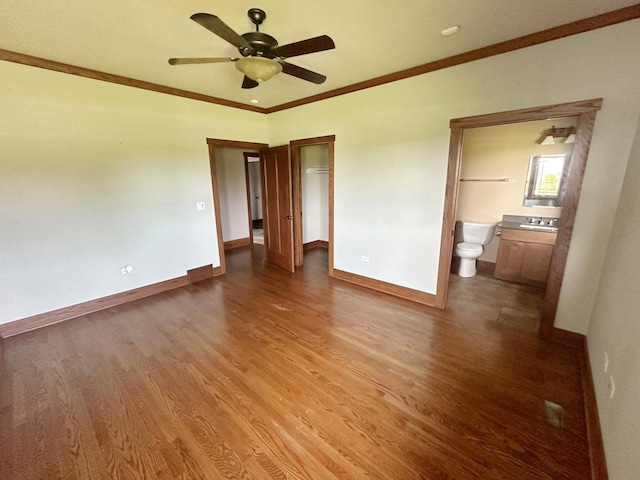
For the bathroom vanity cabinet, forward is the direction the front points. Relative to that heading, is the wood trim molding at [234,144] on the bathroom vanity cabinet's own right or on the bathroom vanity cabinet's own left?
on the bathroom vanity cabinet's own right

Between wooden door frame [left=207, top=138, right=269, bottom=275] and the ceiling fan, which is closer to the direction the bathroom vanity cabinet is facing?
the ceiling fan

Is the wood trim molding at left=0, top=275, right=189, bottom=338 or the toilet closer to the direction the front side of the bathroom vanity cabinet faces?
the wood trim molding

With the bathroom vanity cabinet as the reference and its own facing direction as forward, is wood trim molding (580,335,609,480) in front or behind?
in front

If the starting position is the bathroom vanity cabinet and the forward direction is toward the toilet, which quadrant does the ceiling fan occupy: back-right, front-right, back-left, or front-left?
front-left

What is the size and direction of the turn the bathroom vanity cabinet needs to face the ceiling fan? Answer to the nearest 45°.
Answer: approximately 45° to its right

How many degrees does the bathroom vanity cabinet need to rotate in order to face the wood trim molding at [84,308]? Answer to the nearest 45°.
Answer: approximately 45° to its right

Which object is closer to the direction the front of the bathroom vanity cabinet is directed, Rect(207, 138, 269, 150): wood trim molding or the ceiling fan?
the ceiling fan

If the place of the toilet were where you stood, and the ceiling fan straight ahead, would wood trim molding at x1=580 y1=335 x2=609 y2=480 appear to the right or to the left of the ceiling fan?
left

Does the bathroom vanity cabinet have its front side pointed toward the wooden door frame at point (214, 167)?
no

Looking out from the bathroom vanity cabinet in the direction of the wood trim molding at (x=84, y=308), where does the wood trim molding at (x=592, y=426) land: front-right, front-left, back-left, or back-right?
front-left

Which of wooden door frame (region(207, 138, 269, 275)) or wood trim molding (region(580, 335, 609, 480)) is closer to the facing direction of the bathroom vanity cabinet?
the wood trim molding

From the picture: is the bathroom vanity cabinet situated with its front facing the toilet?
no

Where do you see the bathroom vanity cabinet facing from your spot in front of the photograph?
facing the viewer
